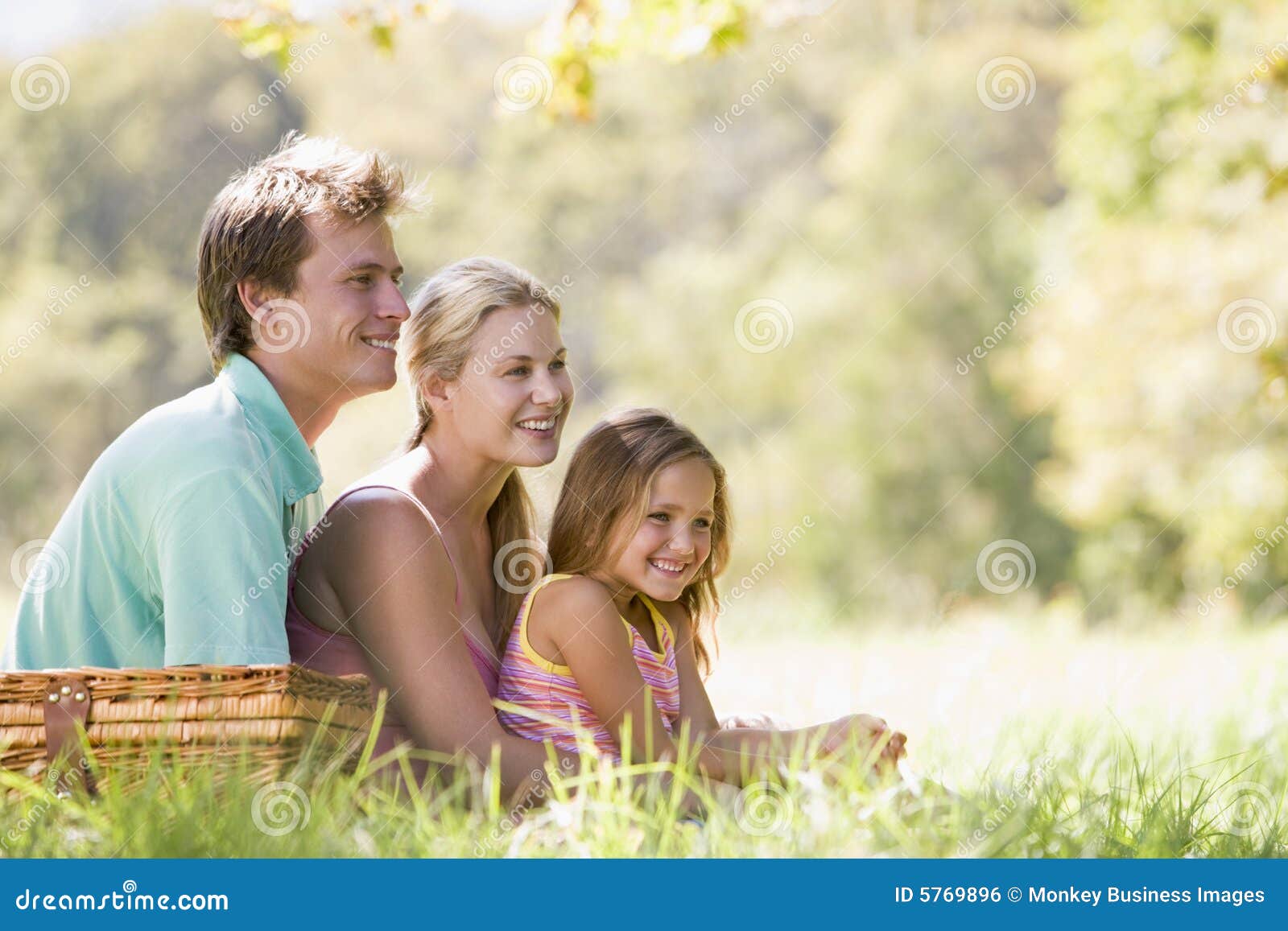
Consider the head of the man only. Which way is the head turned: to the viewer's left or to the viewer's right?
to the viewer's right

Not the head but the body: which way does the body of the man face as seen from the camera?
to the viewer's right

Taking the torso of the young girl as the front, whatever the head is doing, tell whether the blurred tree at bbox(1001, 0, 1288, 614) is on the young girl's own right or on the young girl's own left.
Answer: on the young girl's own left

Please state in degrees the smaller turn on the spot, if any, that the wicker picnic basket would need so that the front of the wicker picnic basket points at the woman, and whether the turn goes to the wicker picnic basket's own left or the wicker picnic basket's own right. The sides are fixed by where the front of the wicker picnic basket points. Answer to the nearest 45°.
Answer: approximately 135° to the wicker picnic basket's own left

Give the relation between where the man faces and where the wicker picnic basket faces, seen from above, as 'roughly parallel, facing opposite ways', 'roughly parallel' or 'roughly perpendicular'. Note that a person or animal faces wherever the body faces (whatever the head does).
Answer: roughly perpendicular
